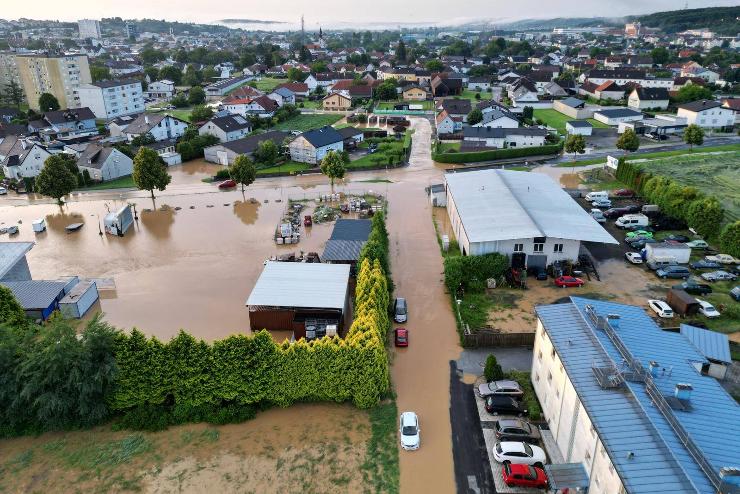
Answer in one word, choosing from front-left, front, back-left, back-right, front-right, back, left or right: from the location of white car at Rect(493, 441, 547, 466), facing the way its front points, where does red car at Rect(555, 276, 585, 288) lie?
left

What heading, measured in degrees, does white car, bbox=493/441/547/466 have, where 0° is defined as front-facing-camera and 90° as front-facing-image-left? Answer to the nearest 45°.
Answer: approximately 270°

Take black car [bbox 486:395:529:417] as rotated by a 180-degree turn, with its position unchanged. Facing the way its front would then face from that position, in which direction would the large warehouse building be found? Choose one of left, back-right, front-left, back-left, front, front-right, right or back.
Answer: right

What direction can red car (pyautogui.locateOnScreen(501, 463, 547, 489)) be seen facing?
to the viewer's right

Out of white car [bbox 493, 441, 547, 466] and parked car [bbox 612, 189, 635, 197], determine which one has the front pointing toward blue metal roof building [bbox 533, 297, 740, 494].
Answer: the white car

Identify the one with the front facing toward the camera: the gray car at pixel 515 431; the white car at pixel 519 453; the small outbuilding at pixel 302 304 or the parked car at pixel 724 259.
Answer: the small outbuilding

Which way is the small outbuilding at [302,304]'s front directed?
toward the camera

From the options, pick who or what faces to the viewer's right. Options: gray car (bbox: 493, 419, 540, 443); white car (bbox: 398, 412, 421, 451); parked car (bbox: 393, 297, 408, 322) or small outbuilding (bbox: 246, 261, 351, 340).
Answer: the gray car

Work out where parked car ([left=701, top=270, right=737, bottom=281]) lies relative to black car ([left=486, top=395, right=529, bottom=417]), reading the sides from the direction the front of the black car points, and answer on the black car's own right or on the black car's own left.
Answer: on the black car's own left

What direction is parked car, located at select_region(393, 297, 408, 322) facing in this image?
toward the camera

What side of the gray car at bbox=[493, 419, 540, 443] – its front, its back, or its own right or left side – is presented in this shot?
right

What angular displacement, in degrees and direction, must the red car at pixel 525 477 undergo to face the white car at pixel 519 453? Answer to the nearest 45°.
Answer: approximately 90° to its left

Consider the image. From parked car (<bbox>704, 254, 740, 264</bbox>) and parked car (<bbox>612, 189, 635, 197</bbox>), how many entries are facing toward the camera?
0
